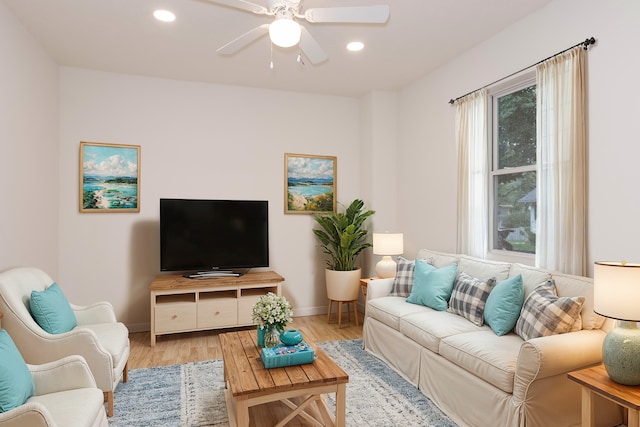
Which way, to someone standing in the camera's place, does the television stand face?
facing the viewer

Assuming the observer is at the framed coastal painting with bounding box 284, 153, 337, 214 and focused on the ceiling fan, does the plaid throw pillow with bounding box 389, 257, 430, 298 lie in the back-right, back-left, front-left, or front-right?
front-left

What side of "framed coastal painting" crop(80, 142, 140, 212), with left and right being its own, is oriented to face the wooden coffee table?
front

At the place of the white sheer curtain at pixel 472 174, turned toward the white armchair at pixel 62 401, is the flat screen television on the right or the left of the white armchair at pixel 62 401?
right

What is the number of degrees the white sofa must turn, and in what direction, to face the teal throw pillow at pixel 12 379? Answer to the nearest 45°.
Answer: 0° — it already faces it

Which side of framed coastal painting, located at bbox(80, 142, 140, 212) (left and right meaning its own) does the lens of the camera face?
front

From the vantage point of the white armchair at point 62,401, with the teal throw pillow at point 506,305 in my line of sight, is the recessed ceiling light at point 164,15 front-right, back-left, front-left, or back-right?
front-left

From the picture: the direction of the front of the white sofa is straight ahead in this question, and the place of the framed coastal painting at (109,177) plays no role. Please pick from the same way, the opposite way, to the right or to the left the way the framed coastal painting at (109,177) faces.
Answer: to the left

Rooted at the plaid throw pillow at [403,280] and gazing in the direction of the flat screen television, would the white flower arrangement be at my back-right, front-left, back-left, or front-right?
front-left

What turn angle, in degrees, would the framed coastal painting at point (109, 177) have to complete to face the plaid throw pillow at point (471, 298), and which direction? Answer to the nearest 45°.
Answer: approximately 45° to its left

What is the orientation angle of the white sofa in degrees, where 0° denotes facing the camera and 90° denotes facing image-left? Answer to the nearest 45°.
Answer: approximately 45°

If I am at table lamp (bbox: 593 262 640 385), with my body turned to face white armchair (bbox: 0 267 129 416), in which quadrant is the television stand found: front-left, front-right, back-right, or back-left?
front-right

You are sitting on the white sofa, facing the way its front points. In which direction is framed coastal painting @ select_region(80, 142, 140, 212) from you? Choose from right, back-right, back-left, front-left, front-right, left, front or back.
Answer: front-right

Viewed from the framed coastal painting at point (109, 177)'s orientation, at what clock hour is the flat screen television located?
The flat screen television is roughly at 10 o'clock from the framed coastal painting.

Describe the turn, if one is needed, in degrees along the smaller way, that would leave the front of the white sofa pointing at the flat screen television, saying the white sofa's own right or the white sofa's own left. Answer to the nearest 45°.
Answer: approximately 45° to the white sofa's own right

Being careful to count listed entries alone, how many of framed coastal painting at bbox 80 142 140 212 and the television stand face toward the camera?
2

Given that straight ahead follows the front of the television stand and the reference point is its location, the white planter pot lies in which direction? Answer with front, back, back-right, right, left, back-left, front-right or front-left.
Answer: left
